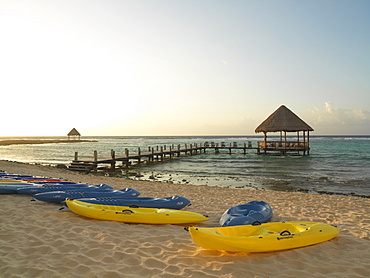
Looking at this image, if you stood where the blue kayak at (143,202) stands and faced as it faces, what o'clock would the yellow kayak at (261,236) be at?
The yellow kayak is roughly at 2 o'clock from the blue kayak.

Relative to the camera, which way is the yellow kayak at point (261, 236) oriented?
to the viewer's left

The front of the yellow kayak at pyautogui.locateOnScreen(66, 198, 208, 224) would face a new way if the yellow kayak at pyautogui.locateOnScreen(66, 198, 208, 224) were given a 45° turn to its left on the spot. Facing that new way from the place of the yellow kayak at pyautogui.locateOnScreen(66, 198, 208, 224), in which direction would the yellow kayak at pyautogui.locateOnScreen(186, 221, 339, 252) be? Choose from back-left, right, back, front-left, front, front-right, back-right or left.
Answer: left

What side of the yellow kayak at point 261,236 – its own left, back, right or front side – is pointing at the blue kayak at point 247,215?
right

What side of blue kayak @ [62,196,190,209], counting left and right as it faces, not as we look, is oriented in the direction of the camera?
left

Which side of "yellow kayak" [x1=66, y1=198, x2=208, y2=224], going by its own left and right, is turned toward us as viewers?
left
